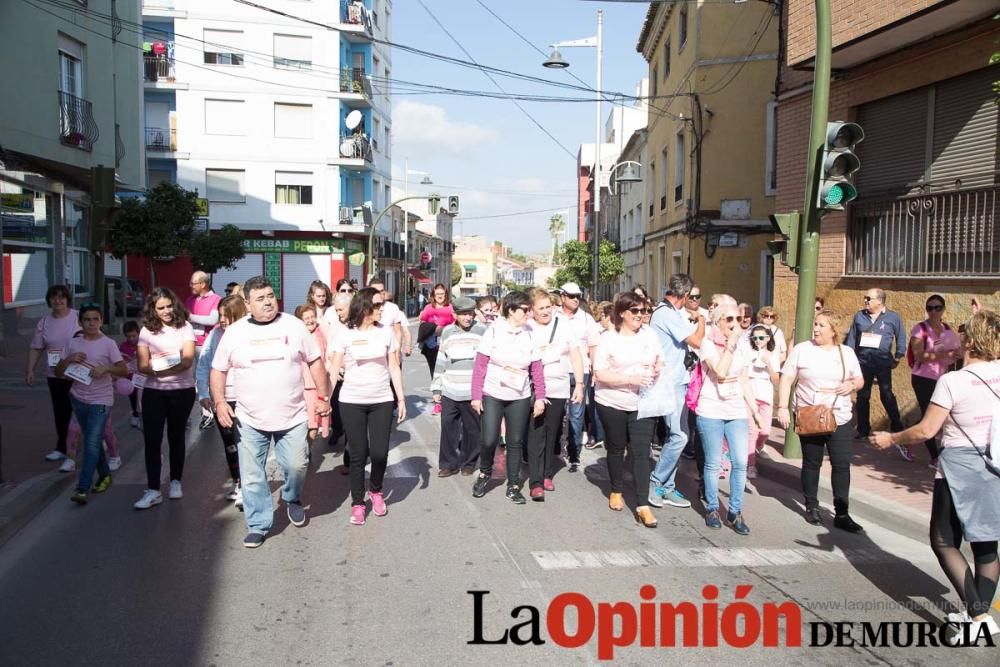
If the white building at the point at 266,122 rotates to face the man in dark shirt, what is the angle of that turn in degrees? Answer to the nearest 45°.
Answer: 0° — it already faces them

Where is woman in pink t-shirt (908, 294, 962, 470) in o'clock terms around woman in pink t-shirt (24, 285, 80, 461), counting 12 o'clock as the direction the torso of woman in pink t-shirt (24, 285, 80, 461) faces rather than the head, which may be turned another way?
woman in pink t-shirt (908, 294, 962, 470) is roughly at 10 o'clock from woman in pink t-shirt (24, 285, 80, 461).

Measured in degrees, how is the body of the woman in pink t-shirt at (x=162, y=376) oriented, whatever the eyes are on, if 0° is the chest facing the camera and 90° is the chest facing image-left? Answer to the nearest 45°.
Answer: approximately 0°

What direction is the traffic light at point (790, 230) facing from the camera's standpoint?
to the viewer's left

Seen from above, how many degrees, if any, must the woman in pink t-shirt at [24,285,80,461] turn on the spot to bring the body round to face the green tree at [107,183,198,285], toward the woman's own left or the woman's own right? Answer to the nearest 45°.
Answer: approximately 180°

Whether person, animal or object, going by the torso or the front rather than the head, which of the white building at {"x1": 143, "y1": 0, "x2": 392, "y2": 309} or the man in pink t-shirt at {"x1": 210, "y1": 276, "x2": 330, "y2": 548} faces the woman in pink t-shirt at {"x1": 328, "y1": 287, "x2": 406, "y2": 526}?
the white building

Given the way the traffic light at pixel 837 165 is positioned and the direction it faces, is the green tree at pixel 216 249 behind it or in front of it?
behind

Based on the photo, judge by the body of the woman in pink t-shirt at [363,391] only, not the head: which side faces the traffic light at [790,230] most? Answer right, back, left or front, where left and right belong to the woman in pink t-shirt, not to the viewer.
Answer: left

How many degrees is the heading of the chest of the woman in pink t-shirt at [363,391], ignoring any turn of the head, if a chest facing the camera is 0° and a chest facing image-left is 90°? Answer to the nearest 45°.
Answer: approximately 0°

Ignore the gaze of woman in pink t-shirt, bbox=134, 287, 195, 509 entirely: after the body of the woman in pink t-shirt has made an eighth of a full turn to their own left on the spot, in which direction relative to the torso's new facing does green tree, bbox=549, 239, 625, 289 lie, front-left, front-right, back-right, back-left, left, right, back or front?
left
